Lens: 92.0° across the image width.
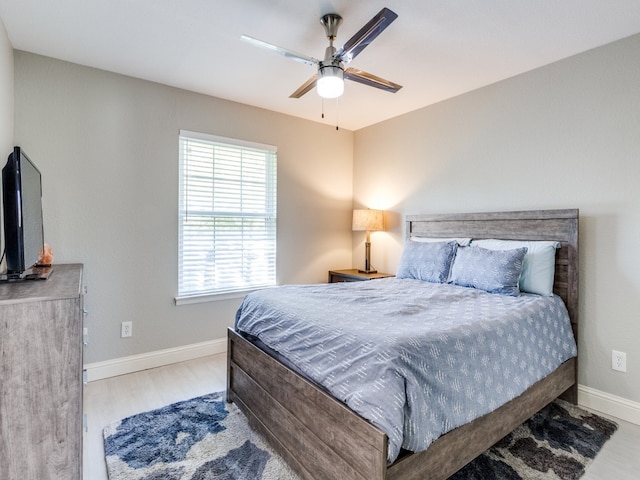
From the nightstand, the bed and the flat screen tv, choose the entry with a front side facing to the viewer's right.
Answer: the flat screen tv

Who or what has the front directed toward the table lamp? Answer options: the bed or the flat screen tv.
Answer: the flat screen tv

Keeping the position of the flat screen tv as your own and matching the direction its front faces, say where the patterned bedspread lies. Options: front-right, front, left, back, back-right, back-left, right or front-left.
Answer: front-right

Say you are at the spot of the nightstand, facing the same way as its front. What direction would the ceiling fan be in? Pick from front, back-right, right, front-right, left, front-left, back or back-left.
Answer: front-left

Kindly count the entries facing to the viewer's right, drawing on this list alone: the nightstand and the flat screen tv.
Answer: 1

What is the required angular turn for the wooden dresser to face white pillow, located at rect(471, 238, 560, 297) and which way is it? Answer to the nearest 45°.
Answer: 0° — it already faces it

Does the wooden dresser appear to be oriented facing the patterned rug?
yes

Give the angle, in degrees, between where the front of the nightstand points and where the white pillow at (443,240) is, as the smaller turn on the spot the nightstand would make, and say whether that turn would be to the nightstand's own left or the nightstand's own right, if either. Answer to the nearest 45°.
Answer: approximately 90° to the nightstand's own left

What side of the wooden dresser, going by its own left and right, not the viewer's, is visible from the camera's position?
right

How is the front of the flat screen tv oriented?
to the viewer's right

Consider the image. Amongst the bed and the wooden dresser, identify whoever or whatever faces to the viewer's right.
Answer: the wooden dresser

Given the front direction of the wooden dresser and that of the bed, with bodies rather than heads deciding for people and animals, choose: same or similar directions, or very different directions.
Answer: very different directions

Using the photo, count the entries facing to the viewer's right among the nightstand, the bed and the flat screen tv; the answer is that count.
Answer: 1
